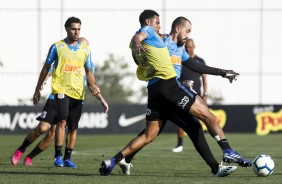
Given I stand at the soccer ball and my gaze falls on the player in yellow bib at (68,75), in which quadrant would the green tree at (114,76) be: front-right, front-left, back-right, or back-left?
front-right

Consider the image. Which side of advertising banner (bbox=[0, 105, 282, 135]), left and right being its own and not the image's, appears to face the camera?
front

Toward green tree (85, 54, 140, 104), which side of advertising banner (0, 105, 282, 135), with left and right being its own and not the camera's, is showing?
back

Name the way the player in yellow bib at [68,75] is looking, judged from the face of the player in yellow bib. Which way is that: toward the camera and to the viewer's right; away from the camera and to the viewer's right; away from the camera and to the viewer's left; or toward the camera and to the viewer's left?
toward the camera and to the viewer's right

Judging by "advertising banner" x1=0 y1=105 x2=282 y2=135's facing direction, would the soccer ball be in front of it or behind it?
in front

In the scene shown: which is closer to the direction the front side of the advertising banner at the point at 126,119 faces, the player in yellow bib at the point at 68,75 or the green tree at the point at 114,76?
the player in yellow bib

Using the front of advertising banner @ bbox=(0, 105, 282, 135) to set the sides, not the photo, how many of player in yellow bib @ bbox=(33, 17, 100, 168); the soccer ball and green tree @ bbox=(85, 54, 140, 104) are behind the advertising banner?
1

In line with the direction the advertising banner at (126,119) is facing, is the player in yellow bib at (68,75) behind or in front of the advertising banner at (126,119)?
in front
